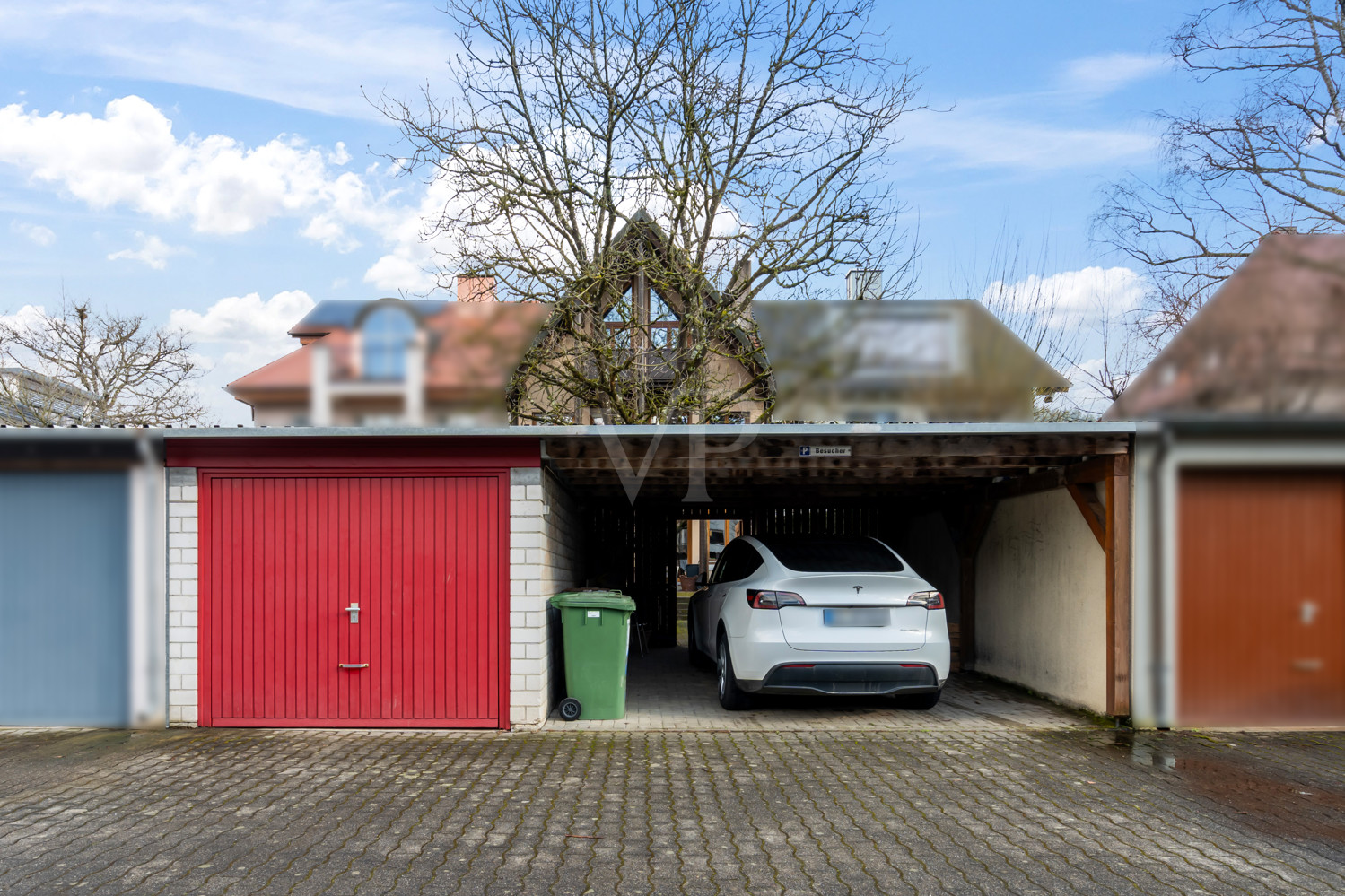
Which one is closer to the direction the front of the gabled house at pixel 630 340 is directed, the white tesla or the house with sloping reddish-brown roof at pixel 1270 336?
the white tesla

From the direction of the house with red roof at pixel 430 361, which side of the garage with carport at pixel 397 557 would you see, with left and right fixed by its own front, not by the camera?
back

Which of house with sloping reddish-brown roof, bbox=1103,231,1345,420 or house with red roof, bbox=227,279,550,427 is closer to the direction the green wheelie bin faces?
the house with sloping reddish-brown roof

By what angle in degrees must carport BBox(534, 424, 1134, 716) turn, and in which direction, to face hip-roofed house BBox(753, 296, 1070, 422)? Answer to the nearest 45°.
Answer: approximately 180°
